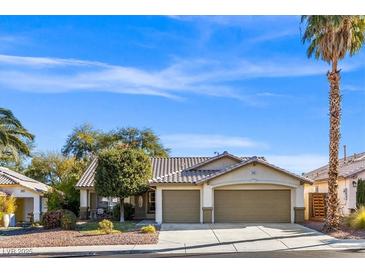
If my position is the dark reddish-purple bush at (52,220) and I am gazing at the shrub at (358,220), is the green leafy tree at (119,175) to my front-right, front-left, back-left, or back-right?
front-left

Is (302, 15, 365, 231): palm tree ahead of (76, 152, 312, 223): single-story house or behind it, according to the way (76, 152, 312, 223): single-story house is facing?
ahead

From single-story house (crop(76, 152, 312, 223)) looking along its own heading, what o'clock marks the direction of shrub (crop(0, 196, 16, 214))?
The shrub is roughly at 3 o'clock from the single-story house.

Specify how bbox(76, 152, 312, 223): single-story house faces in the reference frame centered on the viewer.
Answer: facing the viewer

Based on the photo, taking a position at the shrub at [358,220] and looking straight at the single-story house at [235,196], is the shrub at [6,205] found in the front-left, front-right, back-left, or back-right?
front-left

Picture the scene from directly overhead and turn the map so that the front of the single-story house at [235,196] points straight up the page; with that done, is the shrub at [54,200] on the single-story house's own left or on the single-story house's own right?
on the single-story house's own right

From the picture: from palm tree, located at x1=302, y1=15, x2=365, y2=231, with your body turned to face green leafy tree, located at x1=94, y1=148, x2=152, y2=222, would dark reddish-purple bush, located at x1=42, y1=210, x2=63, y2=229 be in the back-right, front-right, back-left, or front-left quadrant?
front-left

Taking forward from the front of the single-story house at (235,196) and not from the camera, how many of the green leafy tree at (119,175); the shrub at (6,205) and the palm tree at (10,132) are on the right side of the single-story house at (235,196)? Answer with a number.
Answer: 3

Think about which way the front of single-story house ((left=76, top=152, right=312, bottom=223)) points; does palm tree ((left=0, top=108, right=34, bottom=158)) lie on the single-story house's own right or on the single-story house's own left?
on the single-story house's own right
